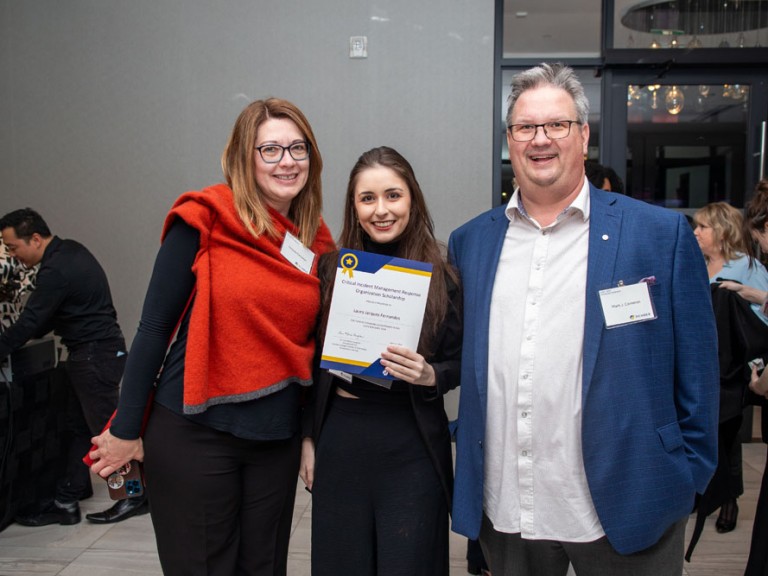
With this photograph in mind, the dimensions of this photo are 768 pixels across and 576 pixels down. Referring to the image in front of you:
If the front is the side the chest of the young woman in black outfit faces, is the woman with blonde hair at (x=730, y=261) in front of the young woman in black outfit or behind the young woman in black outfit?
behind

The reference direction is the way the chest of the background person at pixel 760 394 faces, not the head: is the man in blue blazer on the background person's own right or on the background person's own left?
on the background person's own left

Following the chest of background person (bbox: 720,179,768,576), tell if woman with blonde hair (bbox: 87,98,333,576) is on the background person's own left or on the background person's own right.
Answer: on the background person's own left

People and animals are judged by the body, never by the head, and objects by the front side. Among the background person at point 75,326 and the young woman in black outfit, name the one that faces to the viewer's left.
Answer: the background person

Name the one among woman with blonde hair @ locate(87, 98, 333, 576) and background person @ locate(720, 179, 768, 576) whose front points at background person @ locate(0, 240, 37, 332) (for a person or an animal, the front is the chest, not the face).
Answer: background person @ locate(720, 179, 768, 576)

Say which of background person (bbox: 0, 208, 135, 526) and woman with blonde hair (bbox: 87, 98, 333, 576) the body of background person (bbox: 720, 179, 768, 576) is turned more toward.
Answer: the background person

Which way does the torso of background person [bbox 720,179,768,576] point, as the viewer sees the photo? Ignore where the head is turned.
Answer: to the viewer's left

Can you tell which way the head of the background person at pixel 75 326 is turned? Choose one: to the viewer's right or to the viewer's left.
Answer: to the viewer's left

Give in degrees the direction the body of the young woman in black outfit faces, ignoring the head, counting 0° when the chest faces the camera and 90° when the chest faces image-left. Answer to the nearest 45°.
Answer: approximately 0°
